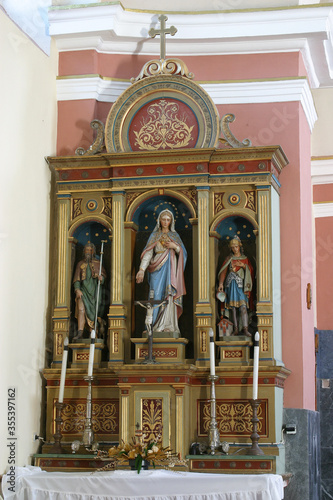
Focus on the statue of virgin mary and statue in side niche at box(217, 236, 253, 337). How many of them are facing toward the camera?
2

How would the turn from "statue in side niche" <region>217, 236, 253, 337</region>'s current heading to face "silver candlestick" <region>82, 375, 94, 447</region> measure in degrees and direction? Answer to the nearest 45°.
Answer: approximately 90° to its right

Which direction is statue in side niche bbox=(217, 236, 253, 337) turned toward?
toward the camera

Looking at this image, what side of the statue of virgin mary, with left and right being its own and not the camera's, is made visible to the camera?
front

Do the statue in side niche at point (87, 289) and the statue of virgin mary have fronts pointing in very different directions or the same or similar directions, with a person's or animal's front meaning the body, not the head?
same or similar directions

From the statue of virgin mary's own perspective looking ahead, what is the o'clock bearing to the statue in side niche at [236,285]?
The statue in side niche is roughly at 9 o'clock from the statue of virgin mary.

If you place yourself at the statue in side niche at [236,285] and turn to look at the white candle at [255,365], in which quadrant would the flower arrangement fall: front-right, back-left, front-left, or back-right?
front-right

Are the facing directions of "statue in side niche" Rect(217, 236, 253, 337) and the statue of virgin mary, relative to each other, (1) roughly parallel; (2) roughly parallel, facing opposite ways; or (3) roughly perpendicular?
roughly parallel

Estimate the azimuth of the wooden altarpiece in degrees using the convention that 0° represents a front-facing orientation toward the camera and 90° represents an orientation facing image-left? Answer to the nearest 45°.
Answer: approximately 0°

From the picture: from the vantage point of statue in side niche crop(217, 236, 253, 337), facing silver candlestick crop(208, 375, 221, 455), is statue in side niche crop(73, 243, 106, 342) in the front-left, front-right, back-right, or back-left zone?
front-right
